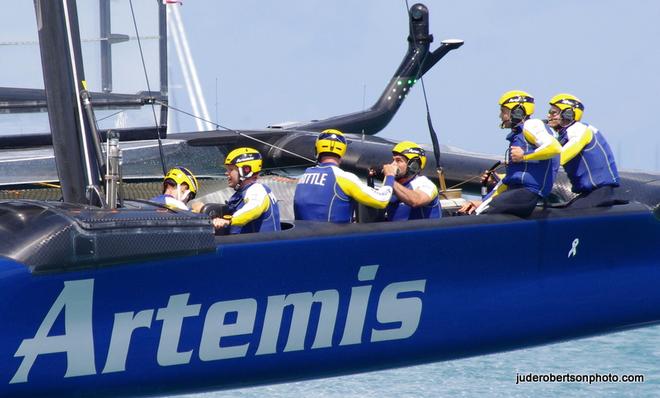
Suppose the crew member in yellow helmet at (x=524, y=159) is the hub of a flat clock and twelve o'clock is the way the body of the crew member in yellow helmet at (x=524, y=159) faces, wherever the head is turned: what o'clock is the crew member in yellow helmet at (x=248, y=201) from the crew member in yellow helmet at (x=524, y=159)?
the crew member in yellow helmet at (x=248, y=201) is roughly at 11 o'clock from the crew member in yellow helmet at (x=524, y=159).

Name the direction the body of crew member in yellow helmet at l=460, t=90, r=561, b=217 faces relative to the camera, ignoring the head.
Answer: to the viewer's left

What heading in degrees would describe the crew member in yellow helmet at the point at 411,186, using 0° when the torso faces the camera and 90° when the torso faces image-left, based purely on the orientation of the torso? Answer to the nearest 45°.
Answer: approximately 90°

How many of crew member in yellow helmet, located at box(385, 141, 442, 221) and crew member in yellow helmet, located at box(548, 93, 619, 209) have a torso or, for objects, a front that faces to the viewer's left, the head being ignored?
2

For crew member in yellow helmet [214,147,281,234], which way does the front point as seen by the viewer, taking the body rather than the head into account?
to the viewer's left

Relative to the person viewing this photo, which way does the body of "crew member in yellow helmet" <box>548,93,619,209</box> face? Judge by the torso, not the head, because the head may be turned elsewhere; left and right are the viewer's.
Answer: facing to the left of the viewer
